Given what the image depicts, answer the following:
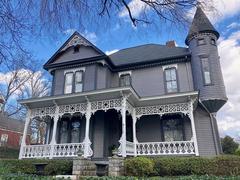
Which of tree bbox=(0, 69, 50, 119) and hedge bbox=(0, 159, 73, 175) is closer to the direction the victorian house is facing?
the hedge

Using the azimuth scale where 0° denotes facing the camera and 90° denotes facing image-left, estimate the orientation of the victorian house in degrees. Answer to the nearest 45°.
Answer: approximately 0°

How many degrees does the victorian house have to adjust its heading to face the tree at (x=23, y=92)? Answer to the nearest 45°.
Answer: approximately 135° to its right

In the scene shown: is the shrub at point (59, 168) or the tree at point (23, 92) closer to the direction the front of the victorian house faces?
the shrub

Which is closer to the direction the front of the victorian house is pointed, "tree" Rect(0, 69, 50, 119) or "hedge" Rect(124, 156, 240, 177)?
the hedge

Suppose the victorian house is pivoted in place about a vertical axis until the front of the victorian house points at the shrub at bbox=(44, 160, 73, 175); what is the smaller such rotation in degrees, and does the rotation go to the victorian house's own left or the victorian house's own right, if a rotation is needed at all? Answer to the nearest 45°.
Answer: approximately 45° to the victorian house's own right

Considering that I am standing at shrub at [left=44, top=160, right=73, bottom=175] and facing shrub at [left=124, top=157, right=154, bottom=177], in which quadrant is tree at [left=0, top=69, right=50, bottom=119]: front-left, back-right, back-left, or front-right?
back-left

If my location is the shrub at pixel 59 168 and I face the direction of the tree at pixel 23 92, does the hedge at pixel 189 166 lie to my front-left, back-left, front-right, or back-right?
back-right

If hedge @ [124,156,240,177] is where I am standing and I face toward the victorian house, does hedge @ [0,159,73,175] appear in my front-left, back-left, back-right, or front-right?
front-left

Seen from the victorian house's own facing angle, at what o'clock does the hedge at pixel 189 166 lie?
The hedge is roughly at 11 o'clock from the victorian house.
